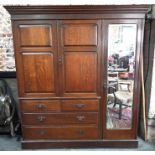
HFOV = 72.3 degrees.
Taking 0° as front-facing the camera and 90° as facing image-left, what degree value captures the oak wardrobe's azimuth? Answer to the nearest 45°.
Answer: approximately 0°
